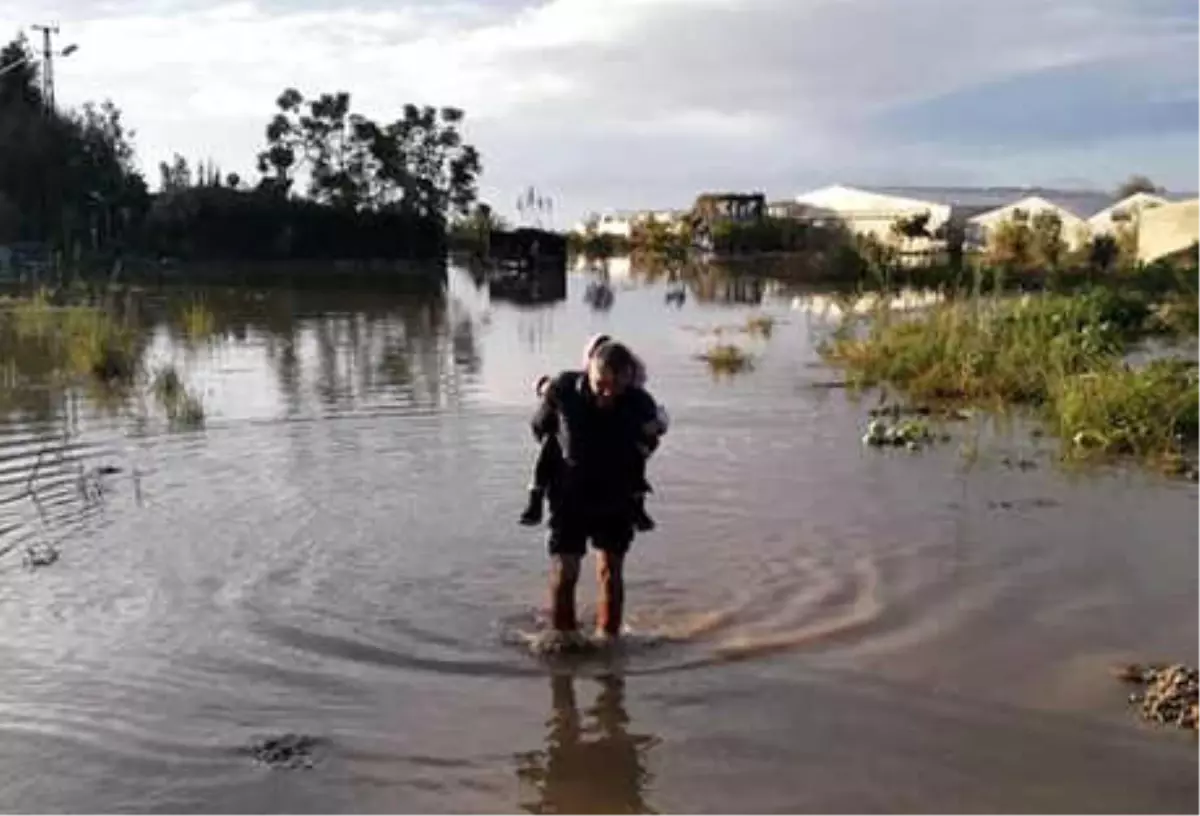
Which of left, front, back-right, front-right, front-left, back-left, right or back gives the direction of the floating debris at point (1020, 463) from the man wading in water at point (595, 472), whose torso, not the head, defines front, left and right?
back-left

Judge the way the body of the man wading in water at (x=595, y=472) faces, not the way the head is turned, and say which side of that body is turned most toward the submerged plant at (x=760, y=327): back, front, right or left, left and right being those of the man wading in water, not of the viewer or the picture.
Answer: back

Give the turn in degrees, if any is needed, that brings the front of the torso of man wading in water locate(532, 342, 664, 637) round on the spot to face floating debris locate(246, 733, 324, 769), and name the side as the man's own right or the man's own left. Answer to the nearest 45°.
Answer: approximately 45° to the man's own right

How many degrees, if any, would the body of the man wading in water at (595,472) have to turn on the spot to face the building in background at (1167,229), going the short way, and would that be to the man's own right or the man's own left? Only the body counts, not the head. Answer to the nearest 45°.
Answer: approximately 135° to the man's own left

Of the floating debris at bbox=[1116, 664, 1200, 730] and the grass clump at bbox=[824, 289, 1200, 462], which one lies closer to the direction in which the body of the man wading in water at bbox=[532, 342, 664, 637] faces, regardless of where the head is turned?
the floating debris

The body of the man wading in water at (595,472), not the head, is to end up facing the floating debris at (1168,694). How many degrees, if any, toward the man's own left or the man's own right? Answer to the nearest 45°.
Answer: approximately 45° to the man's own left

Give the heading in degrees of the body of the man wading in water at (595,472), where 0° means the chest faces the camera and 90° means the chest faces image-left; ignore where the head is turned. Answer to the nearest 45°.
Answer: approximately 0°

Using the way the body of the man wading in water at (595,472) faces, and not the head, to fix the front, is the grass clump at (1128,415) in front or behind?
behind

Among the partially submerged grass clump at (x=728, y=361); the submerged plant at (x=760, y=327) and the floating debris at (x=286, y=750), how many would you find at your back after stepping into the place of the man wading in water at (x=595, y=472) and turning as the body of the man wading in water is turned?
2

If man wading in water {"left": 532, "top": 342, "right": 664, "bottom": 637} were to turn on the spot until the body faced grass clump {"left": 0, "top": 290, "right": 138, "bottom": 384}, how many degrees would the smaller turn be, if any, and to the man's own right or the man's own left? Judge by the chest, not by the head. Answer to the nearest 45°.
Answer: approximately 135° to the man's own right

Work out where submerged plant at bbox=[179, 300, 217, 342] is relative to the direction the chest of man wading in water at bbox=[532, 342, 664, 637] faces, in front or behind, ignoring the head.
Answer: behind

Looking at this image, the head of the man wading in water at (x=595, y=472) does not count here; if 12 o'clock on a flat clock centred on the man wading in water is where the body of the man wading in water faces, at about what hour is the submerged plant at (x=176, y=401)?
The submerged plant is roughly at 5 o'clock from the man wading in water.

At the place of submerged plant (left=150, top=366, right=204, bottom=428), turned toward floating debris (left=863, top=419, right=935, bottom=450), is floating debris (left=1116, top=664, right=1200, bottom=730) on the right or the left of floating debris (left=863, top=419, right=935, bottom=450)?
right
